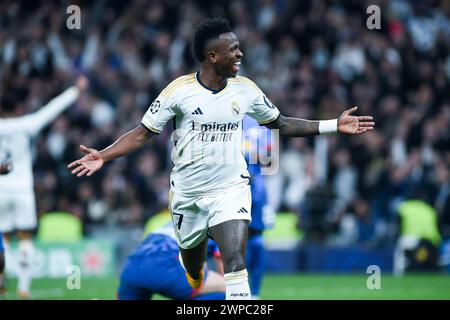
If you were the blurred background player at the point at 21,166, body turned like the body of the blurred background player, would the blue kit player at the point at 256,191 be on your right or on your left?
on your right

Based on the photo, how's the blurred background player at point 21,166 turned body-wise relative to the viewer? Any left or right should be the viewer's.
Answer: facing away from the viewer
